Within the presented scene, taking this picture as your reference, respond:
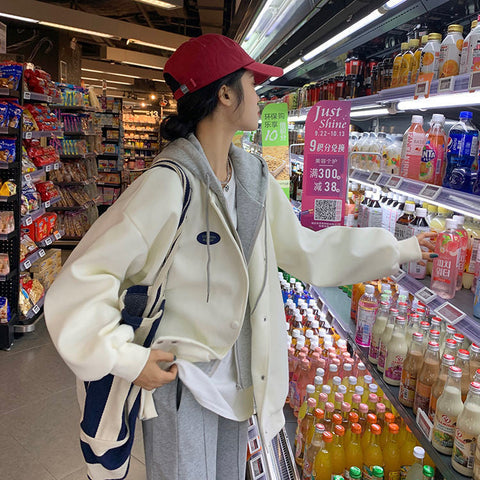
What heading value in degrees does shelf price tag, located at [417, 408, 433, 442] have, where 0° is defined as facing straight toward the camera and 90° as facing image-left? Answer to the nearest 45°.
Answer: approximately 45°

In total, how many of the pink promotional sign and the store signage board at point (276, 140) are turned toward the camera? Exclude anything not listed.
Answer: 2

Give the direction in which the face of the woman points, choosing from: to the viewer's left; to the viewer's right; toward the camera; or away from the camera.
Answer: to the viewer's right

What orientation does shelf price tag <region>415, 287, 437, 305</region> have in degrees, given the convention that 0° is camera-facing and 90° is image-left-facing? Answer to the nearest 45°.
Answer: approximately 45°

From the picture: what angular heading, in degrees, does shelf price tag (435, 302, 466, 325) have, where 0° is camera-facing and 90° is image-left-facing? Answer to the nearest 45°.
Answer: approximately 45°
